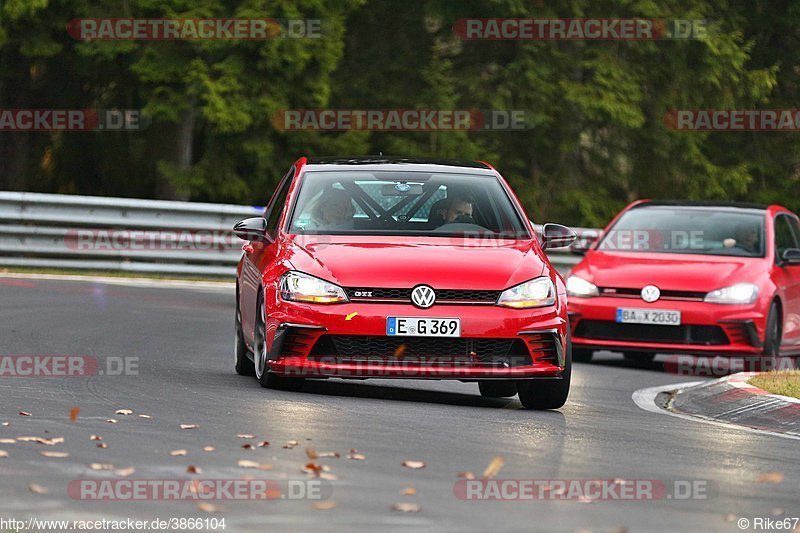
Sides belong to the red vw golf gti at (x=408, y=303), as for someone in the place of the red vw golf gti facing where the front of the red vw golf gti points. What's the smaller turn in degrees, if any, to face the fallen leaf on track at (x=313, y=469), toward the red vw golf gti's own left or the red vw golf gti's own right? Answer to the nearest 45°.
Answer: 0° — it already faces it

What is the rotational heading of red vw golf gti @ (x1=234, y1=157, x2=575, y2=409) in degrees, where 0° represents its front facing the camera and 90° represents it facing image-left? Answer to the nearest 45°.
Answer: approximately 0°

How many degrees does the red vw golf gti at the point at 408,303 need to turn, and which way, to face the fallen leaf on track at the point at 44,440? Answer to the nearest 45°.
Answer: approximately 45° to its right

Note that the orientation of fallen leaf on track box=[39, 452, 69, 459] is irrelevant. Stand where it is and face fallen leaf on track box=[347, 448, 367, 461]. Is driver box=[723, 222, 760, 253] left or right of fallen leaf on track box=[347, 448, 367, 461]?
left

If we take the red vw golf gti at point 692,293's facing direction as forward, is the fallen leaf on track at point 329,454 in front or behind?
in front

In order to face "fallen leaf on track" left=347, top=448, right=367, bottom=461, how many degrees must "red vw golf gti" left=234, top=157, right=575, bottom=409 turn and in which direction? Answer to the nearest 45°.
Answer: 0° — it already faces it

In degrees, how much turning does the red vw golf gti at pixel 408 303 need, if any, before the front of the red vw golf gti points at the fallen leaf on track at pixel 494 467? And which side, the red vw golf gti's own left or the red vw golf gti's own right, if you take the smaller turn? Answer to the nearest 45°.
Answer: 0° — it already faces it

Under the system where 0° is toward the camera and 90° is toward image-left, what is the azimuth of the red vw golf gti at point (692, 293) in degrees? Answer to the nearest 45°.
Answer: approximately 45°
